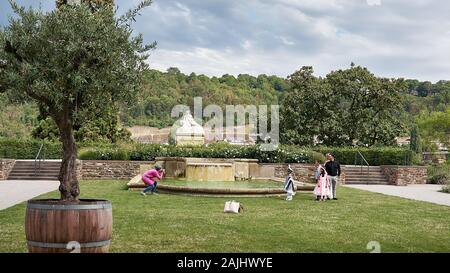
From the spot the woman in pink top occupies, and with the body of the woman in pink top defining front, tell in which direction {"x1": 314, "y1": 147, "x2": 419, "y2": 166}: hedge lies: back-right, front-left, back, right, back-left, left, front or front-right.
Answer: front-left

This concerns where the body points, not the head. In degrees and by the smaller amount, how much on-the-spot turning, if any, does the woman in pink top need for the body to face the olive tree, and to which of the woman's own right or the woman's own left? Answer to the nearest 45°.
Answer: approximately 90° to the woman's own right

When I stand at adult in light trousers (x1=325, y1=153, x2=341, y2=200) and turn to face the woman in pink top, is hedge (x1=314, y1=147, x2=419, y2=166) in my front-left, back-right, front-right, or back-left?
back-right

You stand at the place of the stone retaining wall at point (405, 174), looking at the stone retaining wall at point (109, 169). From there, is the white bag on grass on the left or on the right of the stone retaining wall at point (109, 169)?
left

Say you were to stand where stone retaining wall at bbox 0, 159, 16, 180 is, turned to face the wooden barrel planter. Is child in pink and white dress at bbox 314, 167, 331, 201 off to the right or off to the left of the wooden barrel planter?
left

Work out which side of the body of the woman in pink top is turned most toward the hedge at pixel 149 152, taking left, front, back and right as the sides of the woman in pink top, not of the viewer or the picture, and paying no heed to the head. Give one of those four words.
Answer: left

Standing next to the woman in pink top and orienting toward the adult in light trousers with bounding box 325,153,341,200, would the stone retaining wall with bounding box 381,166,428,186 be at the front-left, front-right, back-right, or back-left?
front-left

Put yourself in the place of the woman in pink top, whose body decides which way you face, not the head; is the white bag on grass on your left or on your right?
on your right

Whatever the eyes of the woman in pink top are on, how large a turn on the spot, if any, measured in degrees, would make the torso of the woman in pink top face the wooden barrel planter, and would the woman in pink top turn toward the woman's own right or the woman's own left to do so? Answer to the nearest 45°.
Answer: approximately 90° to the woman's own right

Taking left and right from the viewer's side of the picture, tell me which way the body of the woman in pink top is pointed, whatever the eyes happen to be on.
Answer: facing to the right of the viewer

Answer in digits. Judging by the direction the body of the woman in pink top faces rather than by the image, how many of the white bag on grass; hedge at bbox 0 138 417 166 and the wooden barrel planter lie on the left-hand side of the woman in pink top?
1

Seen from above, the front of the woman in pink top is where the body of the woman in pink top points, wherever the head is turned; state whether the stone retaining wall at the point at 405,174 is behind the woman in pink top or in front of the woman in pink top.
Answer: in front

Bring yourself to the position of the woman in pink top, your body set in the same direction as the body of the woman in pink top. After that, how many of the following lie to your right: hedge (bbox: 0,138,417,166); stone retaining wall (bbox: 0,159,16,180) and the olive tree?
1

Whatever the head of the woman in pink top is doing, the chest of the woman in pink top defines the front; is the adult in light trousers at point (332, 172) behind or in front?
in front

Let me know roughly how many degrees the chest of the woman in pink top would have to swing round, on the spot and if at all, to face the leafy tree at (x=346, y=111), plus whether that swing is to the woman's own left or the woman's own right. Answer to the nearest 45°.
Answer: approximately 45° to the woman's own left
